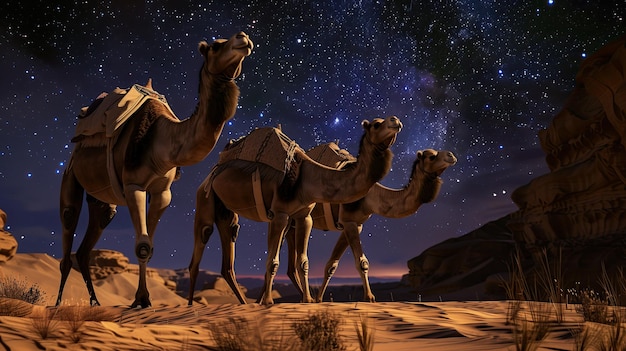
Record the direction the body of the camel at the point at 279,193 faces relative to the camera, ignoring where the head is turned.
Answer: to the viewer's right

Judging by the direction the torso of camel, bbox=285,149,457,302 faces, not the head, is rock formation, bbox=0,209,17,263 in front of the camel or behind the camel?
behind

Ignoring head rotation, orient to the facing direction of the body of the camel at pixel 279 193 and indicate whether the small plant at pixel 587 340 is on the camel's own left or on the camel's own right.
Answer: on the camel's own right

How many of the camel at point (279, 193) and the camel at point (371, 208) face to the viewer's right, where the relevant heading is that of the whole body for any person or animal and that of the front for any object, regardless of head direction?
2

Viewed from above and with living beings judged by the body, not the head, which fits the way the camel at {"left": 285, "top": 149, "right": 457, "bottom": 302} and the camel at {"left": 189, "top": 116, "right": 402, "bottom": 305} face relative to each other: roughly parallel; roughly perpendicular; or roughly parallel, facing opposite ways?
roughly parallel

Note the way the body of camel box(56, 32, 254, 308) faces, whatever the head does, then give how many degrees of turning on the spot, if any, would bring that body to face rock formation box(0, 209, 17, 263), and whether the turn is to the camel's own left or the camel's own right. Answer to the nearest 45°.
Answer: approximately 135° to the camel's own left

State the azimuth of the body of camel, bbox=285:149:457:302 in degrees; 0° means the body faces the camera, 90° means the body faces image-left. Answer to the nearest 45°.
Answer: approximately 270°

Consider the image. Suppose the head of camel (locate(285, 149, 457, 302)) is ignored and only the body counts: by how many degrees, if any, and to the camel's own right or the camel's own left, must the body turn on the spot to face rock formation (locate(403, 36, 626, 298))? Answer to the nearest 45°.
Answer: approximately 45° to the camel's own left

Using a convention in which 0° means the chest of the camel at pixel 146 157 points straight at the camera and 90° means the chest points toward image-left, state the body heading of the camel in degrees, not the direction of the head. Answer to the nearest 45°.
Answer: approximately 315°

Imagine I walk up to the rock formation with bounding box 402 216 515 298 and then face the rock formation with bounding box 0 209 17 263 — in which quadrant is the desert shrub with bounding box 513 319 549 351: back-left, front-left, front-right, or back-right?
front-left

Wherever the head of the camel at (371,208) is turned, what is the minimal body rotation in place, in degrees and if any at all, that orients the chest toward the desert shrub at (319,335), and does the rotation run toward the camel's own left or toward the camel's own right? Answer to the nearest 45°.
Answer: approximately 90° to the camel's own right

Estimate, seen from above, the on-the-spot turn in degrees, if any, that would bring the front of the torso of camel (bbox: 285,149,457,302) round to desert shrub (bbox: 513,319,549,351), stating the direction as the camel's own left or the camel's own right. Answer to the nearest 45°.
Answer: approximately 90° to the camel's own right

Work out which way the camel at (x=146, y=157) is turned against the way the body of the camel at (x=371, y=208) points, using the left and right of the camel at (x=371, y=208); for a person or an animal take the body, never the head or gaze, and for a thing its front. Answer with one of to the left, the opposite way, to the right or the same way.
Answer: the same way
